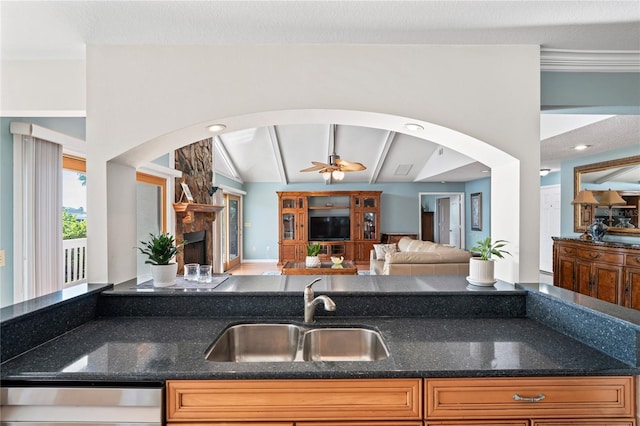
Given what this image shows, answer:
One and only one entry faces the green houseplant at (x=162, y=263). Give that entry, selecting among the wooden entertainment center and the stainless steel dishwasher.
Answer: the wooden entertainment center

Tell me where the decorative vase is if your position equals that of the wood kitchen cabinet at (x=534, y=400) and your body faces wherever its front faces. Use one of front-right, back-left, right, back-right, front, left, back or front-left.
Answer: back

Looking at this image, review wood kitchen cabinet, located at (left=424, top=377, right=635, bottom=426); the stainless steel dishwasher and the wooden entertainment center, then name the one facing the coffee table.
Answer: the wooden entertainment center

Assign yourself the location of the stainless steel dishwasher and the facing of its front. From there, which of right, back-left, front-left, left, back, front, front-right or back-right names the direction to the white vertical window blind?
back

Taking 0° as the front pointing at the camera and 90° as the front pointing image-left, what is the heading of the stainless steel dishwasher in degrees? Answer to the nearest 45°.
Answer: approximately 0°

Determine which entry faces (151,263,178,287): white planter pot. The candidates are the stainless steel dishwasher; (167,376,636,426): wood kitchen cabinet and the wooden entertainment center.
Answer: the wooden entertainment center
